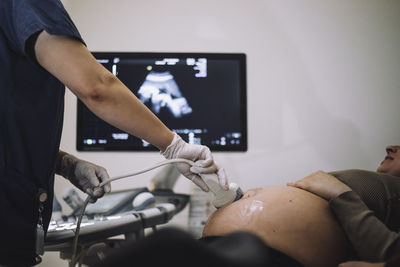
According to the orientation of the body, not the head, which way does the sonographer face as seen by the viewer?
to the viewer's right

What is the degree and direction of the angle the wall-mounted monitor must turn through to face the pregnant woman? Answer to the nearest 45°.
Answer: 0° — it already faces them

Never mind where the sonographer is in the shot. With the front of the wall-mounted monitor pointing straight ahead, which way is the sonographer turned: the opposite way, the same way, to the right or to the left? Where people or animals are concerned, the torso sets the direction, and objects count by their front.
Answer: to the left

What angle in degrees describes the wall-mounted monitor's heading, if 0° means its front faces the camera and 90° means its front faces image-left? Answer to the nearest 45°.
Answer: approximately 0°

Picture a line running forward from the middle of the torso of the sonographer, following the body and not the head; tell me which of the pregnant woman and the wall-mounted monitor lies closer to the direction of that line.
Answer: the pregnant woman

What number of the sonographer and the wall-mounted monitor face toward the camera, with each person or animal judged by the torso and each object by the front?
1
